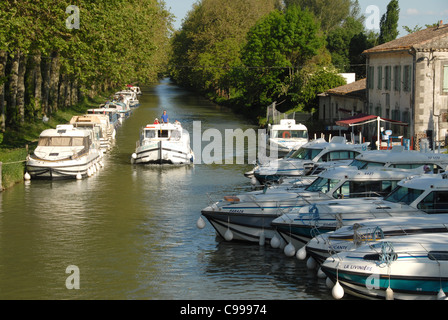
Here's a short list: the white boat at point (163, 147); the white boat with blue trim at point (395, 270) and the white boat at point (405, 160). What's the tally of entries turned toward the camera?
1

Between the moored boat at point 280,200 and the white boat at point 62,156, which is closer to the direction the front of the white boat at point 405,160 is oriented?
the white boat

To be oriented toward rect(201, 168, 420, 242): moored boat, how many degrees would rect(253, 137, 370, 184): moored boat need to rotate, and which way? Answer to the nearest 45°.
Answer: approximately 45° to its left

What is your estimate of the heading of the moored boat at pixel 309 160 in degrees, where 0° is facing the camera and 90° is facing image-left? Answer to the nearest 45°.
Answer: approximately 45°

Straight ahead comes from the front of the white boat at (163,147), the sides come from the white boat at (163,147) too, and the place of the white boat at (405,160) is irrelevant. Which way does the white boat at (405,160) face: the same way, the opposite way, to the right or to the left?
to the right

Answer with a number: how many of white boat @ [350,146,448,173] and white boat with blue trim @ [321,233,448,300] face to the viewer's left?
2
